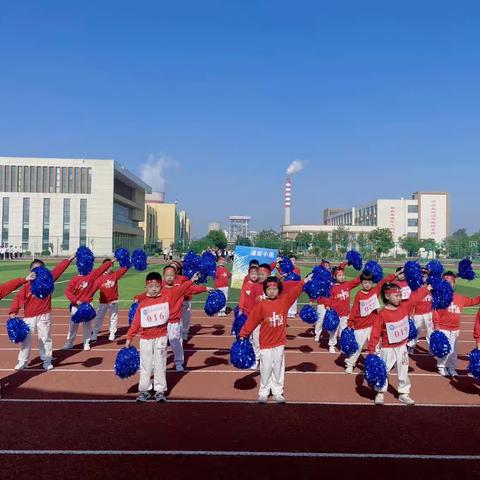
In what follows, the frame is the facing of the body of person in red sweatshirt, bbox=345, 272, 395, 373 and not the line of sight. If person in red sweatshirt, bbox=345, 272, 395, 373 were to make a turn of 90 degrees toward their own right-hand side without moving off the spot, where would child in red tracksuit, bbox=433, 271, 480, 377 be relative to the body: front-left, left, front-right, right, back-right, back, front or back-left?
back-left

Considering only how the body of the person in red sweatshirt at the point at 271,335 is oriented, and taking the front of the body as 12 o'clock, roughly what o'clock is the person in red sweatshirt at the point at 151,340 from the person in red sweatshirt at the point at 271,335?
the person in red sweatshirt at the point at 151,340 is roughly at 3 o'clock from the person in red sweatshirt at the point at 271,335.

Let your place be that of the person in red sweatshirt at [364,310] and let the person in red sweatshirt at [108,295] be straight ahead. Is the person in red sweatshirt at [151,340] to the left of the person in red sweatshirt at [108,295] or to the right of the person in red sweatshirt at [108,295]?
left

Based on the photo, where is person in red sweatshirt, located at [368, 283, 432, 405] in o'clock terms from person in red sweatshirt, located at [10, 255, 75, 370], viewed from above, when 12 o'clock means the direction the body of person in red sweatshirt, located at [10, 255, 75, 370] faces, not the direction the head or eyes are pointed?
person in red sweatshirt, located at [368, 283, 432, 405] is roughly at 10 o'clock from person in red sweatshirt, located at [10, 255, 75, 370].

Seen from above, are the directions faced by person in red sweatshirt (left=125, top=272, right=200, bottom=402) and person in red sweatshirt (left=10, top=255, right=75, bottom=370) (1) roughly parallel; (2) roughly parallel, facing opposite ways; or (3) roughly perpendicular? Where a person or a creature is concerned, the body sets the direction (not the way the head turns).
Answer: roughly parallel

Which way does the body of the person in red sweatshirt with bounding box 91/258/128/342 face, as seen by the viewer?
toward the camera

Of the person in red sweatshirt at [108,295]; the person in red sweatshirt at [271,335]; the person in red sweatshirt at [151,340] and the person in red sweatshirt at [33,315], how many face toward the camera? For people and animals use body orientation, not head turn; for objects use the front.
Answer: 4

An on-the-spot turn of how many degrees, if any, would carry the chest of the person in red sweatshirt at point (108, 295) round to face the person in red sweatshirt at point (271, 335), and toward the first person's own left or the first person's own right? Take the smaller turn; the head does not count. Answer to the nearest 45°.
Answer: approximately 45° to the first person's own left

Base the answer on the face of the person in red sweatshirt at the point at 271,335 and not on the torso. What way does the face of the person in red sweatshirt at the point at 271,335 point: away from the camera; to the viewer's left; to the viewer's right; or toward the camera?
toward the camera

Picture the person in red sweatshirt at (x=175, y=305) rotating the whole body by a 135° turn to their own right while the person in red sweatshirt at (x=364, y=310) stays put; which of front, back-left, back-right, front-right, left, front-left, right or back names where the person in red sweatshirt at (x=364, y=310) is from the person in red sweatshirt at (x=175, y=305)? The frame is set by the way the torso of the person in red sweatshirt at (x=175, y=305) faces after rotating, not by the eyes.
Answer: back-right

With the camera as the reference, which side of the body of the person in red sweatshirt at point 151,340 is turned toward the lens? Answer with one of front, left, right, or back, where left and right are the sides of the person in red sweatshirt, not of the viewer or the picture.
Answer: front

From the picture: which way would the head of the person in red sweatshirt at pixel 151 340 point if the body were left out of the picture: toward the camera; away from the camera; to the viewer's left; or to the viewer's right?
toward the camera

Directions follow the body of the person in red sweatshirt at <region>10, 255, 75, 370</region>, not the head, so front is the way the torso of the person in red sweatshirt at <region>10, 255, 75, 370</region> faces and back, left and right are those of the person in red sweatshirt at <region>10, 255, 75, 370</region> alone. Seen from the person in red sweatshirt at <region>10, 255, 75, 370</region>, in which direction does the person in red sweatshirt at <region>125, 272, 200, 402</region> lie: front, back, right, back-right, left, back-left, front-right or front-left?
front-left

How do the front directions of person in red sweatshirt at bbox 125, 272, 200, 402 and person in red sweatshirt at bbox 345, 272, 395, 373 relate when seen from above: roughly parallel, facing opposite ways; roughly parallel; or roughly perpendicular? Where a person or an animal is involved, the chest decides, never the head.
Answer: roughly parallel

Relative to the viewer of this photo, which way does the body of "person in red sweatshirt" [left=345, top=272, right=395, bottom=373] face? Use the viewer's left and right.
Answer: facing the viewer and to the right of the viewer

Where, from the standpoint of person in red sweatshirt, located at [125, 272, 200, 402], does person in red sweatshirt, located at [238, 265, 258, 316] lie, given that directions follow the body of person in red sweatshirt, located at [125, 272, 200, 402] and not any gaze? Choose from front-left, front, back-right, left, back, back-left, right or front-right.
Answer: back-left

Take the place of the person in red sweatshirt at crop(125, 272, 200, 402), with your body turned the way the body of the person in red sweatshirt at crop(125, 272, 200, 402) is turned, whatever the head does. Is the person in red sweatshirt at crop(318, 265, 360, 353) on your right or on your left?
on your left
